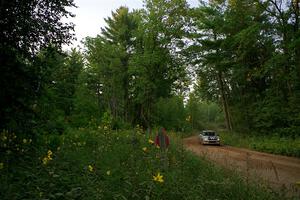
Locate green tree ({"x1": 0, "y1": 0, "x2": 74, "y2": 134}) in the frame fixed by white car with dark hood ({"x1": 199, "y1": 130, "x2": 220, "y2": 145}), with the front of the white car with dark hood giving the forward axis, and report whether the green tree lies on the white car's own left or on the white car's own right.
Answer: on the white car's own right

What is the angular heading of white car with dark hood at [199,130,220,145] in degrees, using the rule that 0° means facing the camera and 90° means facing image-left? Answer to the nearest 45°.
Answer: approximately 315°
